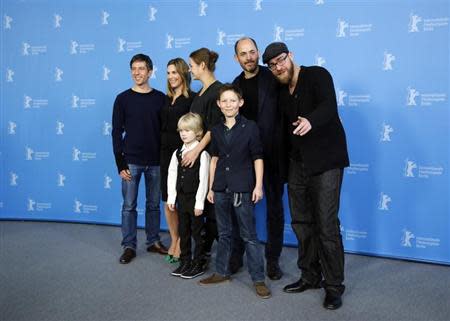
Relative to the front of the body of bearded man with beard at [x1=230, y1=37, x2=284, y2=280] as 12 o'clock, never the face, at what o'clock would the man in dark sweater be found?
The man in dark sweater is roughly at 4 o'clock from the bearded man with beard.

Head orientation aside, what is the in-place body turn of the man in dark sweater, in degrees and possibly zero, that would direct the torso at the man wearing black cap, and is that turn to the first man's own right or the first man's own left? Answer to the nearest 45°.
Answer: approximately 45° to the first man's own left

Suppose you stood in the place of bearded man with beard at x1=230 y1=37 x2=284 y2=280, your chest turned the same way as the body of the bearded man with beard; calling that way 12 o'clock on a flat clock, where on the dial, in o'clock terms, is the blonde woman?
The blonde woman is roughly at 4 o'clock from the bearded man with beard.

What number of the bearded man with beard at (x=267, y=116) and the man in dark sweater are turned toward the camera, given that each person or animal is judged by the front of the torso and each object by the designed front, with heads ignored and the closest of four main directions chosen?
2

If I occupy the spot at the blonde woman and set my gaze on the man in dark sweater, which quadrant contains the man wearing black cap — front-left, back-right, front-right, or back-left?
back-left

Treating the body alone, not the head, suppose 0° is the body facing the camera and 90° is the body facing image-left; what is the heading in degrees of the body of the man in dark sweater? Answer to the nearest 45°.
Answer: approximately 0°

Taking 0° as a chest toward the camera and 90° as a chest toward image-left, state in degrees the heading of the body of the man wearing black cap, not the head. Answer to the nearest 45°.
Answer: approximately 45°
